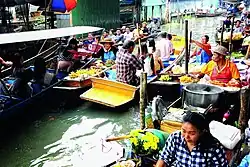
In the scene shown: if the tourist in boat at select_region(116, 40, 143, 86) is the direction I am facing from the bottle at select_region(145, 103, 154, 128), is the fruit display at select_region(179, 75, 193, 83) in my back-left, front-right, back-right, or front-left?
front-right

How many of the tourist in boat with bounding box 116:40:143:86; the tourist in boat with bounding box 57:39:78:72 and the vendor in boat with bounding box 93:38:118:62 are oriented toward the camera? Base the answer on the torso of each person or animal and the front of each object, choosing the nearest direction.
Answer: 1

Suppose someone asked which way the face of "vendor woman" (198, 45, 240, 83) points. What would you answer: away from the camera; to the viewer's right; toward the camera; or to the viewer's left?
to the viewer's left

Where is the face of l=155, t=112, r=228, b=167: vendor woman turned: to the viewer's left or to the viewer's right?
to the viewer's left

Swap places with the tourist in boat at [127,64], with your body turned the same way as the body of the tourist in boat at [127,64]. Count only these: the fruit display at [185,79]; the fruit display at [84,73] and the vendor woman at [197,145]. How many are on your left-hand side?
1

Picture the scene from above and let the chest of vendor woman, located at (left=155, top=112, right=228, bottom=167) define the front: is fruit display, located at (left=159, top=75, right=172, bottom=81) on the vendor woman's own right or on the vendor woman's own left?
on the vendor woman's own right

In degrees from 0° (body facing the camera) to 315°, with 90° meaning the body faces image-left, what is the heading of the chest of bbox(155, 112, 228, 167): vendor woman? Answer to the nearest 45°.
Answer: approximately 45°

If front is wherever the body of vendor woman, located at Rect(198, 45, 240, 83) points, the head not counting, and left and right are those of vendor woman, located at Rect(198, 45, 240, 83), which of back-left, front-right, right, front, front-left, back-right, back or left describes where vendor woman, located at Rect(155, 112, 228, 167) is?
front-left

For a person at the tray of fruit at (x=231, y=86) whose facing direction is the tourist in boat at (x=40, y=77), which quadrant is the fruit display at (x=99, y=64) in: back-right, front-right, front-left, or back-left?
front-right

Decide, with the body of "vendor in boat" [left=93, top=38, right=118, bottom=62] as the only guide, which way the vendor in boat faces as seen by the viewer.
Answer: toward the camera

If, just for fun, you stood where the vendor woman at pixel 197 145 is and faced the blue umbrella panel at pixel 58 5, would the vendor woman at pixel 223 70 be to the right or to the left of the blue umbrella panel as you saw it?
right

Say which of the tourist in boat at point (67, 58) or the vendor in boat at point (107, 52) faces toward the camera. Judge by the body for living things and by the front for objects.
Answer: the vendor in boat at point (107, 52)
